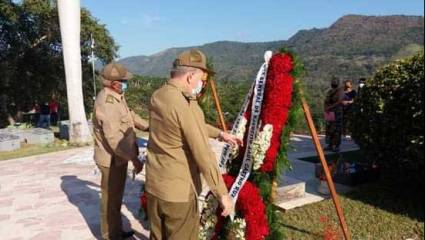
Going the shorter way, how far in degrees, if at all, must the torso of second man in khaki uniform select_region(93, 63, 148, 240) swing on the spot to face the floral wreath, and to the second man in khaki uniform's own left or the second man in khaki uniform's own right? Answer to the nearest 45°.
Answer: approximately 45° to the second man in khaki uniform's own right

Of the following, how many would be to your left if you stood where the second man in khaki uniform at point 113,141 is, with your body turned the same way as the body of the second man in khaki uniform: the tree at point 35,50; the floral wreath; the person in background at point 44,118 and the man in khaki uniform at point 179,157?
2

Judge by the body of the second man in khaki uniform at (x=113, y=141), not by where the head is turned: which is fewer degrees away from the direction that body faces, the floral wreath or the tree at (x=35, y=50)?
the floral wreath

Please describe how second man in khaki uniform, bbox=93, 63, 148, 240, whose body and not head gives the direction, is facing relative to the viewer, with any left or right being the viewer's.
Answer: facing to the right of the viewer

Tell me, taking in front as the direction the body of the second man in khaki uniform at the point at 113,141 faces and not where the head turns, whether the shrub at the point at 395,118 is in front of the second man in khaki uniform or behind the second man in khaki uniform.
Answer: in front

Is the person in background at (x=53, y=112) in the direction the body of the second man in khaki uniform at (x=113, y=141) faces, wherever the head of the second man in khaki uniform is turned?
no

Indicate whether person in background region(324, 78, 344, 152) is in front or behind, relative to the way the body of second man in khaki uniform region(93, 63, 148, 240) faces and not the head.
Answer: in front

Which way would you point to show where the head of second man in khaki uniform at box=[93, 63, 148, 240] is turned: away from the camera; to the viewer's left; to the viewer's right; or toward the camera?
to the viewer's right

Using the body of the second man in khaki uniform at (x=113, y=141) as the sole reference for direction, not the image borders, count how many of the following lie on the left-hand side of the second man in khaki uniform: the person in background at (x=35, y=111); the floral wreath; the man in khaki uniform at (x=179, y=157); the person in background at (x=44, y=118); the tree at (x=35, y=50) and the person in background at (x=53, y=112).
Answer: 4
